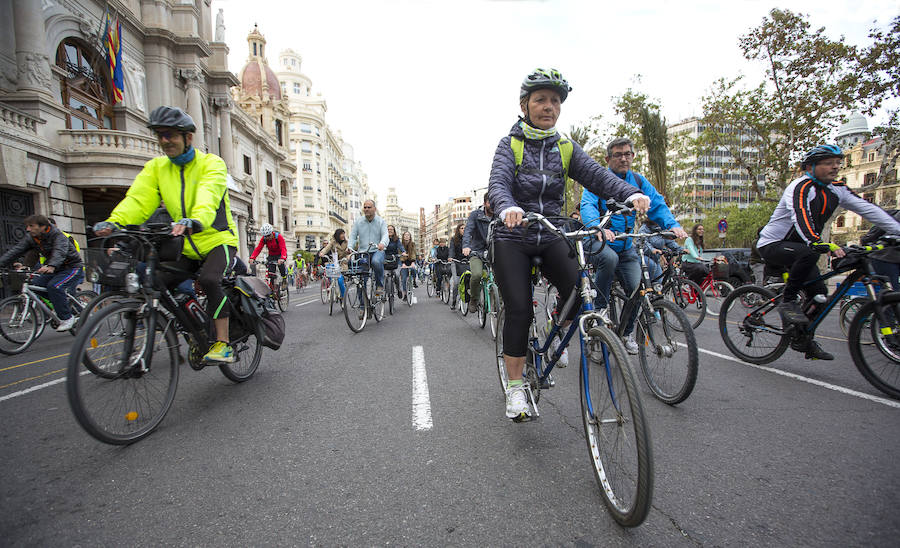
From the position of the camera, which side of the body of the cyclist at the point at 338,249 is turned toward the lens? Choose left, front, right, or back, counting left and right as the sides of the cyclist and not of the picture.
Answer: front

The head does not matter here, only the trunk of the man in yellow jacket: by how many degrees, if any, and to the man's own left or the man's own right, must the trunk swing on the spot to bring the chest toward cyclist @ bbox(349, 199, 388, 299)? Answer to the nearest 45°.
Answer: approximately 180°

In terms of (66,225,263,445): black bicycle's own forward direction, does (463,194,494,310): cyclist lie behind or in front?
behind

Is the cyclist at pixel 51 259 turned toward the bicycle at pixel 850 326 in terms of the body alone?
no

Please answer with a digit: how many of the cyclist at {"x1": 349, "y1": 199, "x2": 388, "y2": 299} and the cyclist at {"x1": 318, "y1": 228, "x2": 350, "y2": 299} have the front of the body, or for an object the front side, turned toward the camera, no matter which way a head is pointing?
2

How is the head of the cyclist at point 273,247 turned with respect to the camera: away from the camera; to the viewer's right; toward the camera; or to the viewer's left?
toward the camera

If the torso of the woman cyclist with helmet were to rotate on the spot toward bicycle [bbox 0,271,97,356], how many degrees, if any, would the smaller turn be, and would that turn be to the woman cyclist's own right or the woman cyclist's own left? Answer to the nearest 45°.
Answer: approximately 135° to the woman cyclist's own right

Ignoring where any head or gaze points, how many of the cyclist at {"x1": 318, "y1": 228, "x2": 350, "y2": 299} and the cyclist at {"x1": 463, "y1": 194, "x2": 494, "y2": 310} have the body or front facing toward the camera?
2

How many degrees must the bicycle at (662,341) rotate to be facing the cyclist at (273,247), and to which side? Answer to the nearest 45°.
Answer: approximately 135° to its right

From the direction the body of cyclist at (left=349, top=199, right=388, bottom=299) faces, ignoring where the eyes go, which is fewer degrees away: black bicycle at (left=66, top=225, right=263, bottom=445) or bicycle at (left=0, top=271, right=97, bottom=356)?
the black bicycle

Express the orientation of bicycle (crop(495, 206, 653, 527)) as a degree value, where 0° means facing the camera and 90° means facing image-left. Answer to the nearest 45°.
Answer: approximately 315°

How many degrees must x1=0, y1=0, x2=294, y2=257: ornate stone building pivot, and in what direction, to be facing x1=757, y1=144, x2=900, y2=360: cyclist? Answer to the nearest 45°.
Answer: approximately 45° to its right

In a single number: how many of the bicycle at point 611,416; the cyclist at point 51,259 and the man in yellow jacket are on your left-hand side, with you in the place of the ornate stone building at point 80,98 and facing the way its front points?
0

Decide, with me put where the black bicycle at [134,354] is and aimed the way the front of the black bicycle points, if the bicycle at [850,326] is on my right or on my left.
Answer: on my left

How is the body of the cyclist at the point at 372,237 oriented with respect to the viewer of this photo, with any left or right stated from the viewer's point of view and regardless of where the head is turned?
facing the viewer

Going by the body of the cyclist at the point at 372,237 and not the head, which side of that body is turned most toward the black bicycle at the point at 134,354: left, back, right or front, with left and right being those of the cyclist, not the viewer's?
front

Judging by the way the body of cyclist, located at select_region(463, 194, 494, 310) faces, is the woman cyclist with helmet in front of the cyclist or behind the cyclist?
in front

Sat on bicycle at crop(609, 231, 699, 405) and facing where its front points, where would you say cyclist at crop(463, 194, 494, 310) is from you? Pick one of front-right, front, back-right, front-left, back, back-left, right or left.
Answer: back

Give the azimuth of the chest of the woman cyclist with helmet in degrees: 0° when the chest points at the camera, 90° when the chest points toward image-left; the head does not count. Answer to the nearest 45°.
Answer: approximately 315°

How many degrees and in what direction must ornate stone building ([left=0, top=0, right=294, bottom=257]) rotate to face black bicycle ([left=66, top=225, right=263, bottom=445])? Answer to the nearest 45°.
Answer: approximately 45° to its right

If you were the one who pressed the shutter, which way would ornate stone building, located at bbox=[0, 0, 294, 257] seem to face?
facing the viewer and to the right of the viewer

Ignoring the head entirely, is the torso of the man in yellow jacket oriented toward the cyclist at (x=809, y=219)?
no

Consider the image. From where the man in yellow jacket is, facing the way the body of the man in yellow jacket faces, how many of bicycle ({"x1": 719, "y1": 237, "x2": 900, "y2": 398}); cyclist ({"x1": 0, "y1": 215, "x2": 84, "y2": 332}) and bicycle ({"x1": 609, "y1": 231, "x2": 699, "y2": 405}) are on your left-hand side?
2

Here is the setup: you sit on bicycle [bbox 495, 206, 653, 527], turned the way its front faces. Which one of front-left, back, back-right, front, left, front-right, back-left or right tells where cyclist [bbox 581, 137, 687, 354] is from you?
back-left
